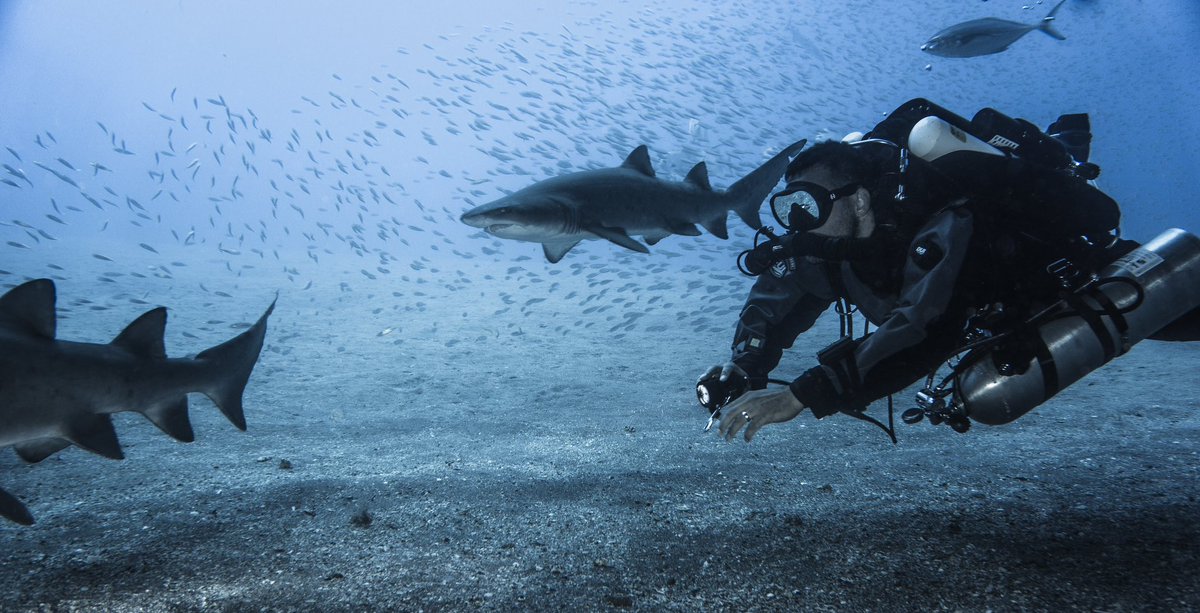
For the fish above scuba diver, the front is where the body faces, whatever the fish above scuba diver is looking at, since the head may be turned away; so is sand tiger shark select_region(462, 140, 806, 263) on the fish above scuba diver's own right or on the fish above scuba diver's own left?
on the fish above scuba diver's own left

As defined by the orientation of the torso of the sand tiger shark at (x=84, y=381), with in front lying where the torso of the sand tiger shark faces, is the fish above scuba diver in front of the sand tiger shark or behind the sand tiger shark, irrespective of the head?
behind

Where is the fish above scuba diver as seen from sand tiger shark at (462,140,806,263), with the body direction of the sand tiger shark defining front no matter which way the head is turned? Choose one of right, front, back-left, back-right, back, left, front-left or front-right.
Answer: back-right

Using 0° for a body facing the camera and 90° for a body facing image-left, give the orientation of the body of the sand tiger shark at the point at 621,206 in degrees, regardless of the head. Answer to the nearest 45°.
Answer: approximately 90°

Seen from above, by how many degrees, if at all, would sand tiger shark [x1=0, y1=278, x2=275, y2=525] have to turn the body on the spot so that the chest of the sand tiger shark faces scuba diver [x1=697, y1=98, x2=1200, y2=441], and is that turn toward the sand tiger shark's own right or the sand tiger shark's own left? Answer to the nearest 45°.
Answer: approximately 135° to the sand tiger shark's own left

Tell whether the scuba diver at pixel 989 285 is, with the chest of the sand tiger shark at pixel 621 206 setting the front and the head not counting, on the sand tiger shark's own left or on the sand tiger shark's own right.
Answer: on the sand tiger shark's own left

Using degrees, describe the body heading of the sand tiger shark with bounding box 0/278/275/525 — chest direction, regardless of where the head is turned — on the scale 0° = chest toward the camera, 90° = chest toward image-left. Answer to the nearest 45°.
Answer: approximately 90°

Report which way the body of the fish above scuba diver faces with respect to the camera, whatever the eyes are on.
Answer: to the viewer's left
